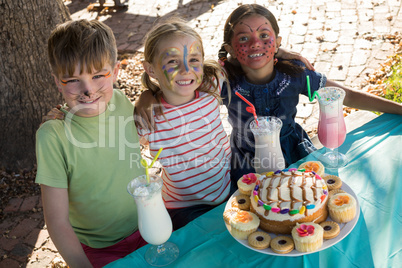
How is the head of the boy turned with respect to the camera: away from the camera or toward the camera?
toward the camera

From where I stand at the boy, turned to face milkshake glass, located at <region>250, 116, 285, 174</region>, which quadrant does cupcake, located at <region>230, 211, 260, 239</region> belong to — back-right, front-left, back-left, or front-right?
front-right

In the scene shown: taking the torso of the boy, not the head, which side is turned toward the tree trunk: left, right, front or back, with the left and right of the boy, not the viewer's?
back

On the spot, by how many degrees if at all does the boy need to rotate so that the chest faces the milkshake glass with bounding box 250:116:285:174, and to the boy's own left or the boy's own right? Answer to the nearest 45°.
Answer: approximately 90° to the boy's own left

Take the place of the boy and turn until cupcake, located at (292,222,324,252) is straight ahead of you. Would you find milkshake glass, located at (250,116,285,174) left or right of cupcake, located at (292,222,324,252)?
left

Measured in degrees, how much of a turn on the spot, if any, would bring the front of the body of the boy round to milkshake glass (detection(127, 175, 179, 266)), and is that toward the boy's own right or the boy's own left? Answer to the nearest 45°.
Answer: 0° — they already face it

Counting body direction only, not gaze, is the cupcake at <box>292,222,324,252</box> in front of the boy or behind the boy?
in front

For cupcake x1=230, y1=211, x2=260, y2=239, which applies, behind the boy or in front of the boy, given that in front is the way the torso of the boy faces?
in front

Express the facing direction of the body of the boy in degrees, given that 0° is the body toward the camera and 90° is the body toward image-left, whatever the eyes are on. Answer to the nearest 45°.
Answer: approximately 0°

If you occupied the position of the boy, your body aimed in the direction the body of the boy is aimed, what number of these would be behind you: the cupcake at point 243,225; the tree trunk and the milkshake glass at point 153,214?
1

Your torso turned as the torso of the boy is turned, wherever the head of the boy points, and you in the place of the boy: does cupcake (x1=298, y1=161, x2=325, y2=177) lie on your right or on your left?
on your left

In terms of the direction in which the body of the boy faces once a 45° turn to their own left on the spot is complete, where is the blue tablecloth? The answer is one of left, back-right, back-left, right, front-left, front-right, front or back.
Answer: front

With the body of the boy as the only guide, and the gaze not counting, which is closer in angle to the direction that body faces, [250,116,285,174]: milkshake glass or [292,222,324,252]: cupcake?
the cupcake
